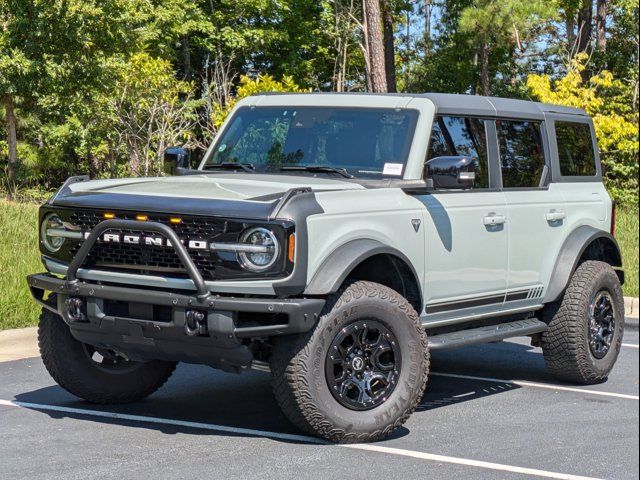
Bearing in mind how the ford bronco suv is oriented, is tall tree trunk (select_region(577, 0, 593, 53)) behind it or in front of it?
behind

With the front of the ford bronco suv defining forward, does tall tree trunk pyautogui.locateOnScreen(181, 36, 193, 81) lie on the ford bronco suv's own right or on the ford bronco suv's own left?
on the ford bronco suv's own right

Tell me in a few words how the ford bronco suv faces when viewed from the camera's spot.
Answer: facing the viewer and to the left of the viewer

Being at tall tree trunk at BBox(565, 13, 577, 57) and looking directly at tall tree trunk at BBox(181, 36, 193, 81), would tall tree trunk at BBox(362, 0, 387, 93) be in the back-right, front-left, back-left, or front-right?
front-left

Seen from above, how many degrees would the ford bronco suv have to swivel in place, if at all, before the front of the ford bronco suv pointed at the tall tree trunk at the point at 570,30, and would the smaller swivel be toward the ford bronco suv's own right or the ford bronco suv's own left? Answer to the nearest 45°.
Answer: approximately 135° to the ford bronco suv's own right

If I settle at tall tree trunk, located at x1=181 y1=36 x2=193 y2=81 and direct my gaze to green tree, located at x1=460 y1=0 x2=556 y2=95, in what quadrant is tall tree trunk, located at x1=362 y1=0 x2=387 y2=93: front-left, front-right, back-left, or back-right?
front-right

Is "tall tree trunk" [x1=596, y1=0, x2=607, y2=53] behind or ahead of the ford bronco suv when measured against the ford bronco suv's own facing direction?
behind

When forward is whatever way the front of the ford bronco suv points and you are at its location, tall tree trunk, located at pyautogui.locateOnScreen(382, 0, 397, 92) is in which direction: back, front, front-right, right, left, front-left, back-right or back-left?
back-right
